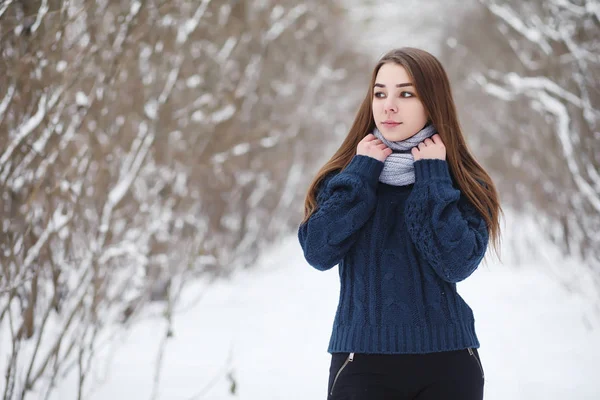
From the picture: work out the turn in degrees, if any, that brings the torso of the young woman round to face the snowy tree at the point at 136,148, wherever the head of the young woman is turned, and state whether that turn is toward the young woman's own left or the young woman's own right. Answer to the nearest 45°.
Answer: approximately 135° to the young woman's own right

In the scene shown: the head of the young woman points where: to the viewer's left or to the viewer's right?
to the viewer's left

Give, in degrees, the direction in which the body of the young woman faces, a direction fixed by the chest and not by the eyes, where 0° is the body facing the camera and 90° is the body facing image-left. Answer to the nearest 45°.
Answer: approximately 0°

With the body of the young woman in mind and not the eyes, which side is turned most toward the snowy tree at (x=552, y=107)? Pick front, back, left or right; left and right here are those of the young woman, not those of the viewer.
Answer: back
